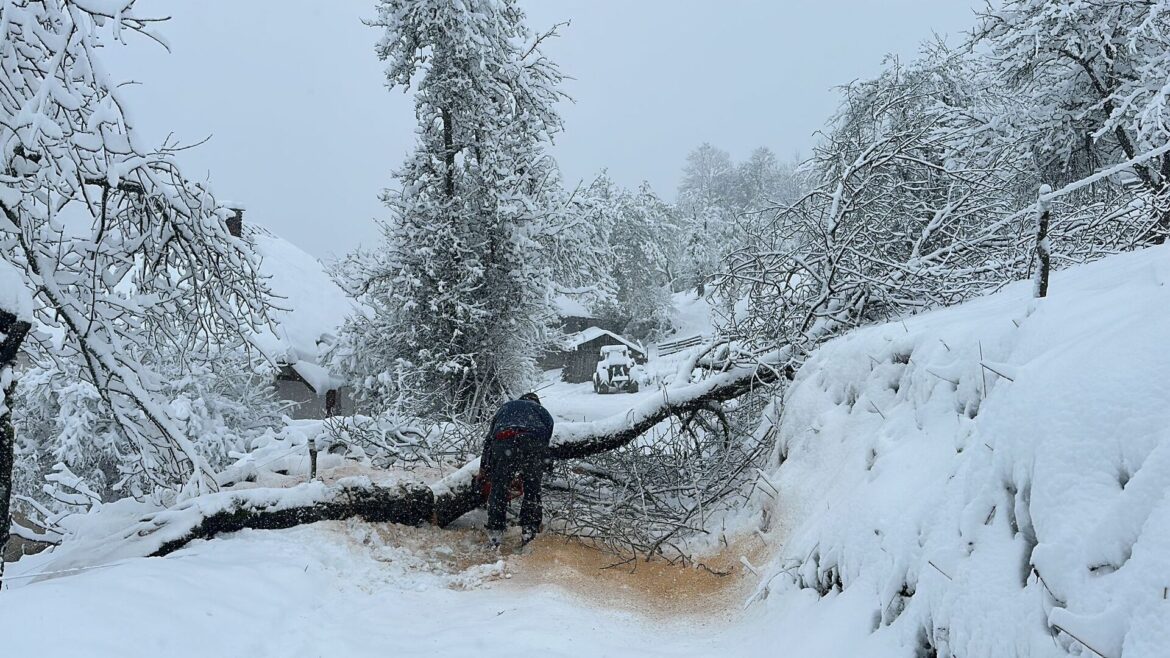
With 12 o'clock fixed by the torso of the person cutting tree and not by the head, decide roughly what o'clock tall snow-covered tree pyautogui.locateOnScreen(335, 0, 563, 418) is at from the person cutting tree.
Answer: The tall snow-covered tree is roughly at 12 o'clock from the person cutting tree.

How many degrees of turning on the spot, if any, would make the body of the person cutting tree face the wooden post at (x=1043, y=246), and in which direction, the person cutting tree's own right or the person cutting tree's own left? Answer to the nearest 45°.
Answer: approximately 135° to the person cutting tree's own right

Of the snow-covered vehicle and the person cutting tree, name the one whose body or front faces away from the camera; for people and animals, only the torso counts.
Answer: the person cutting tree

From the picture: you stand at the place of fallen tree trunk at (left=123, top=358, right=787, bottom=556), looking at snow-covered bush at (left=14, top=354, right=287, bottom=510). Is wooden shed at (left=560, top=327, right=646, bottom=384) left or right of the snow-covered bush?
right

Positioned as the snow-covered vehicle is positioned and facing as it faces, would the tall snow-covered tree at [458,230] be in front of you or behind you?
in front

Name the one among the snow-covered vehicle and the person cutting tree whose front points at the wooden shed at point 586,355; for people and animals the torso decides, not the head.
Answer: the person cutting tree

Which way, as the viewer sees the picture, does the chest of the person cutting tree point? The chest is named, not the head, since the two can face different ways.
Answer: away from the camera

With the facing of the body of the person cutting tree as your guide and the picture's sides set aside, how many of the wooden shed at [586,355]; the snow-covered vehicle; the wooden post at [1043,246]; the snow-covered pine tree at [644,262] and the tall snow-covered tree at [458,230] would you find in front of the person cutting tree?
4

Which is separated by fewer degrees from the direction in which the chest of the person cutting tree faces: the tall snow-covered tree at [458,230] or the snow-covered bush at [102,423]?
the tall snow-covered tree

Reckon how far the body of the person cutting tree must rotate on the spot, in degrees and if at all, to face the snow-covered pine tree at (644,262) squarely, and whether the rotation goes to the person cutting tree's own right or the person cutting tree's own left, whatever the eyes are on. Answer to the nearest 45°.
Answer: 0° — they already face it

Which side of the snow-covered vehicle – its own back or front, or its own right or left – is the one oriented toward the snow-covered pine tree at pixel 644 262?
back
